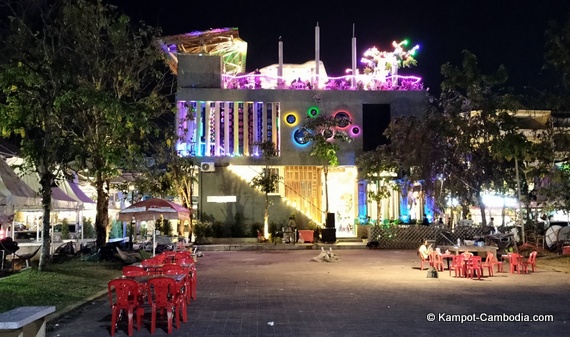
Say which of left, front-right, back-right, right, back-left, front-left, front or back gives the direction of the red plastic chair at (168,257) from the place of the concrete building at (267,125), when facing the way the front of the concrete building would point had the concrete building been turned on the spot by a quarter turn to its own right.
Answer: left

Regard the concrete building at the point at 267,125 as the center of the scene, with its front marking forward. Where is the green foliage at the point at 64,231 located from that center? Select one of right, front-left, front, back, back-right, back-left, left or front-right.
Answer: front-right

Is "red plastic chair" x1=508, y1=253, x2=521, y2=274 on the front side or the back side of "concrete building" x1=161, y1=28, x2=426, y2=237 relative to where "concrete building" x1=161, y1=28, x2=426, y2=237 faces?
on the front side

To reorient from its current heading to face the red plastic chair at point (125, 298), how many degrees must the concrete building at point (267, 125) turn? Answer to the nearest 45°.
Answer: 0° — it already faces it

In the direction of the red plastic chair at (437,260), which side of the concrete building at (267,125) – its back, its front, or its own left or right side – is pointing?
front

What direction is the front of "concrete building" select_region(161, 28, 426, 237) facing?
toward the camera

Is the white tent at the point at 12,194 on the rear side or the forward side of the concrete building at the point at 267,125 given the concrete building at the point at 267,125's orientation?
on the forward side

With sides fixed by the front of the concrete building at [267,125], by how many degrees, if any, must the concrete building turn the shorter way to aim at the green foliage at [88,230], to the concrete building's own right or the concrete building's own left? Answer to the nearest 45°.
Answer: approximately 45° to the concrete building's own right

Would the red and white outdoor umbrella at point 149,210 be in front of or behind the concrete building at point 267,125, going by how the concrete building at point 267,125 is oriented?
in front

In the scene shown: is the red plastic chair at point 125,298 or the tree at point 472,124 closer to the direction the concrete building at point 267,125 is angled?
the red plastic chair

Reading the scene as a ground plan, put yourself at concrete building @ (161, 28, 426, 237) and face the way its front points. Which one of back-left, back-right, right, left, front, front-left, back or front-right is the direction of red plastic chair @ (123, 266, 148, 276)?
front
